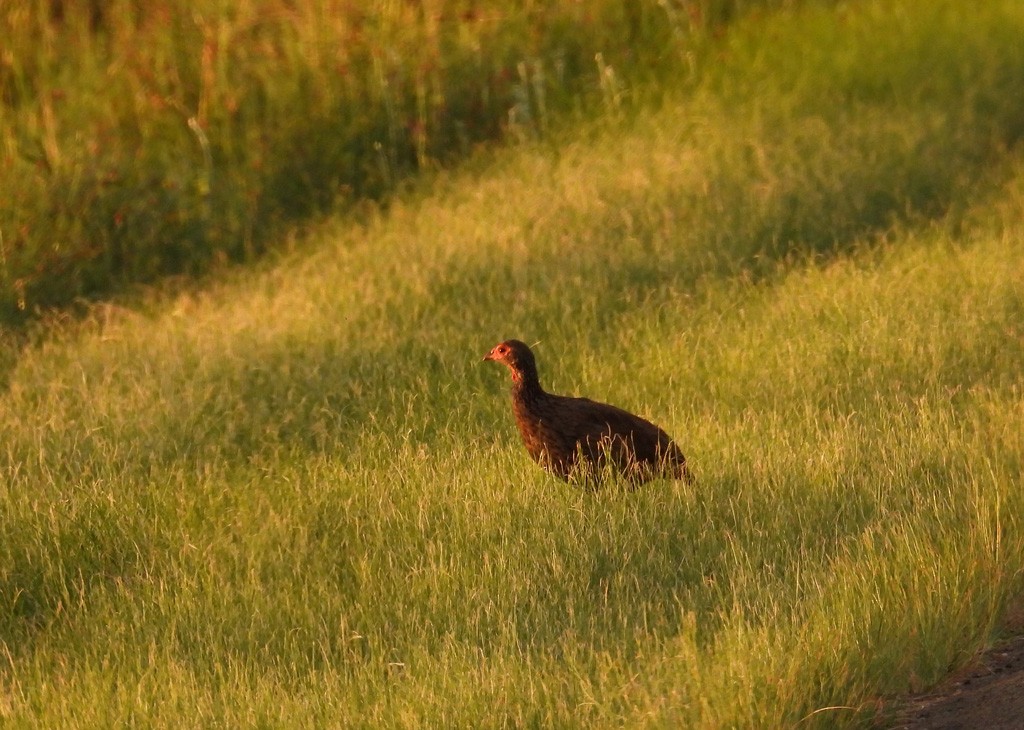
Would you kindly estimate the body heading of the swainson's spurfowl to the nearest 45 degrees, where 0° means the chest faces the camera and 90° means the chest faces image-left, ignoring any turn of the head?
approximately 90°
